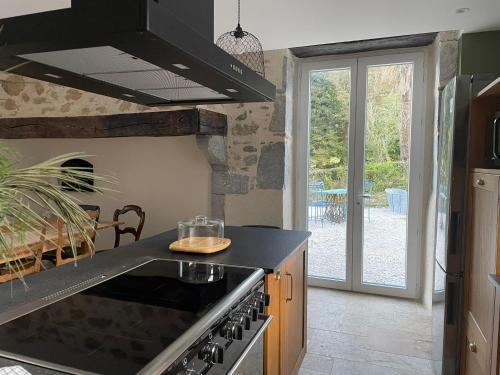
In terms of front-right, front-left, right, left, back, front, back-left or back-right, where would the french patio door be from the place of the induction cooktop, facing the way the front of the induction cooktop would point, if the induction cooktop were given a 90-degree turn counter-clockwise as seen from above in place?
front

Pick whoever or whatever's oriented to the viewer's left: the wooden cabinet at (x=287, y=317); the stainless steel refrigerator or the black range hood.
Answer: the stainless steel refrigerator

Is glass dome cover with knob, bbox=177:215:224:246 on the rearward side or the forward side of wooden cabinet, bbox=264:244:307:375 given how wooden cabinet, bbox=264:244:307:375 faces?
on the rearward side

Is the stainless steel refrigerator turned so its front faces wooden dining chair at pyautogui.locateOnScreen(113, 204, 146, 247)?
yes

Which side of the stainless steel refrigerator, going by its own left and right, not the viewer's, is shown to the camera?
left

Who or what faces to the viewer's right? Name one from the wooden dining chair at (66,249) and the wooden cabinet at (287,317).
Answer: the wooden cabinet

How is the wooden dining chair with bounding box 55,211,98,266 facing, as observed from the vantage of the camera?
facing away from the viewer and to the left of the viewer

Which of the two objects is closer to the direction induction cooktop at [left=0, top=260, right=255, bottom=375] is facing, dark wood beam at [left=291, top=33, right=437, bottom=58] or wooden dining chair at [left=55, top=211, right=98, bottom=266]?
the dark wood beam

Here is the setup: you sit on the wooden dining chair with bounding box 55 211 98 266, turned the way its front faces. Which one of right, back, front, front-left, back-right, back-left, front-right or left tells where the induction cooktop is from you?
back-left

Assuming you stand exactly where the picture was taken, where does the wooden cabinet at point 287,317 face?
facing to the right of the viewer

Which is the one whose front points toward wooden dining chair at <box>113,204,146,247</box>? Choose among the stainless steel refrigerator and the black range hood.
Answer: the stainless steel refrigerator

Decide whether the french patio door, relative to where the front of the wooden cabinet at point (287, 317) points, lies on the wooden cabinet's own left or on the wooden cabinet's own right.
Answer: on the wooden cabinet's own left

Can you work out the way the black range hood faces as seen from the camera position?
facing the viewer and to the right of the viewer

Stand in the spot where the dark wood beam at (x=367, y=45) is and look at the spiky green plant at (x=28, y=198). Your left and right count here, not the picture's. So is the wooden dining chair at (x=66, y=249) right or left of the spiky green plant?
right

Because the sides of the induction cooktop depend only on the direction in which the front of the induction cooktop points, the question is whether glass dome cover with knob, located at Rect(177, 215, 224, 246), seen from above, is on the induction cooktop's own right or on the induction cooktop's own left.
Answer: on the induction cooktop's own left

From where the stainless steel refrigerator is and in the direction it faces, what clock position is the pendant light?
The pendant light is roughly at 12 o'clock from the stainless steel refrigerator.
